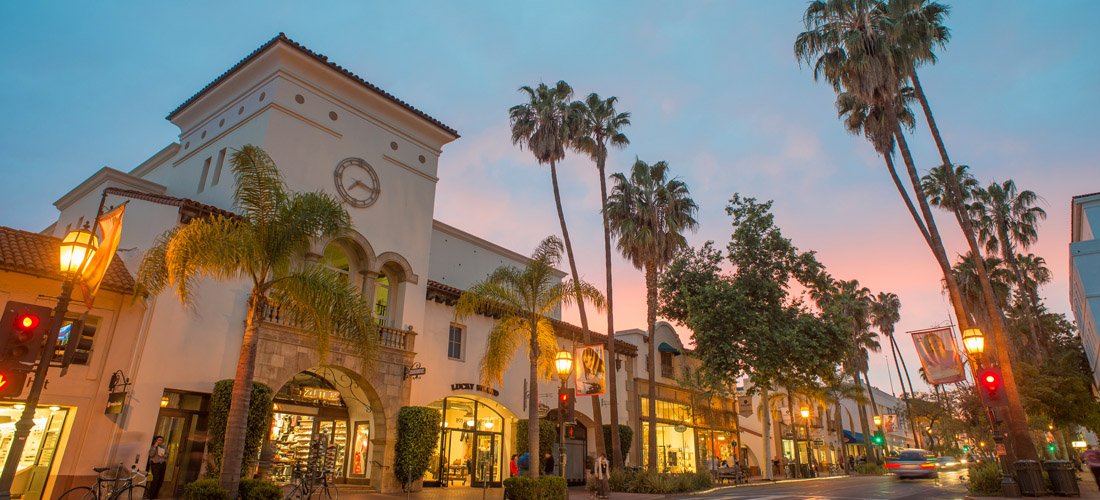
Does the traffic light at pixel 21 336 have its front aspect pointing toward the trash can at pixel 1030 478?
no

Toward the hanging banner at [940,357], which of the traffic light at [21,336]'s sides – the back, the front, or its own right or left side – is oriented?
left

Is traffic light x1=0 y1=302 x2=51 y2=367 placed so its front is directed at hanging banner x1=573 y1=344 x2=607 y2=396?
no

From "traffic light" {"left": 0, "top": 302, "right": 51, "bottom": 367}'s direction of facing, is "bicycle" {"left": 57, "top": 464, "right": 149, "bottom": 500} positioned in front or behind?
behind

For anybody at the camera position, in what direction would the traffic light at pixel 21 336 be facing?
facing the viewer

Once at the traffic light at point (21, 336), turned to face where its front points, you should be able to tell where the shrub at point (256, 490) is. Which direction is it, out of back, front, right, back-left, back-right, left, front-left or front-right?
back-left

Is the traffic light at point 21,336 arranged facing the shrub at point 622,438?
no

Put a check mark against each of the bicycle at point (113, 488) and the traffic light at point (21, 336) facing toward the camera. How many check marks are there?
1

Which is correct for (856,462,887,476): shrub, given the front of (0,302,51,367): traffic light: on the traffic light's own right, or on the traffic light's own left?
on the traffic light's own left

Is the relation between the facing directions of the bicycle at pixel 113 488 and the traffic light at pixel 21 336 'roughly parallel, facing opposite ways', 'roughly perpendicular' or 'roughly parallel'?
roughly perpendicular
